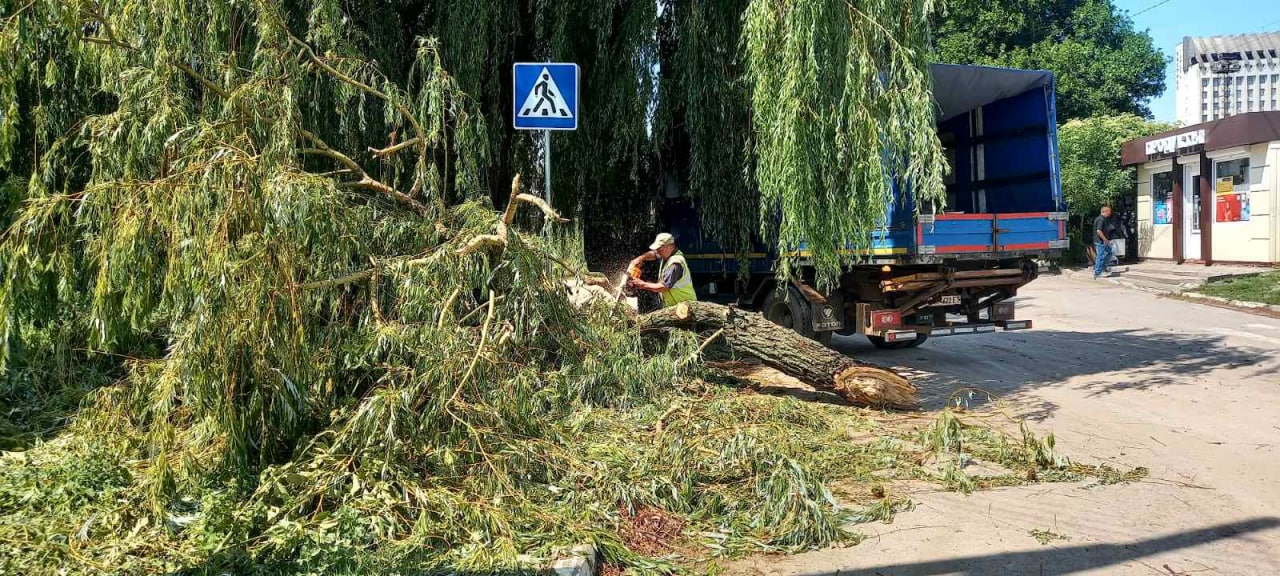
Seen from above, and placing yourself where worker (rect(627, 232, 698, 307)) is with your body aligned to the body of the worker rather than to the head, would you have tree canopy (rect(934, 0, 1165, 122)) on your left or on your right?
on your right

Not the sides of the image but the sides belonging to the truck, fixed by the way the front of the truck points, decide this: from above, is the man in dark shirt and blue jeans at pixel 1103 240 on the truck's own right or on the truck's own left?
on the truck's own right

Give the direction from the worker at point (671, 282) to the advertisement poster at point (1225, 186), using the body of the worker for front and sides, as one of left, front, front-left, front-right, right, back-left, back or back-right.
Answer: back-right

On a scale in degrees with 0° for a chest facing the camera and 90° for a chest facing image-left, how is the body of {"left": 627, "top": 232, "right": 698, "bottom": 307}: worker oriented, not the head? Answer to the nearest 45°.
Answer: approximately 90°

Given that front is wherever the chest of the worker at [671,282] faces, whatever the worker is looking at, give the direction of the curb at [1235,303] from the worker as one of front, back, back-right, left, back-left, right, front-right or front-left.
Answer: back-right

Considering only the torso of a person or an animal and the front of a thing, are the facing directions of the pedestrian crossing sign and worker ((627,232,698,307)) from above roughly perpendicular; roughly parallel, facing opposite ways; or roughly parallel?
roughly perpendicular

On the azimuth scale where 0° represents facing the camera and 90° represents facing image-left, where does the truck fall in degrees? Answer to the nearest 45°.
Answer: approximately 135°

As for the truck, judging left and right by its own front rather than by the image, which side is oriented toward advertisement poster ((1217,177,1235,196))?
right

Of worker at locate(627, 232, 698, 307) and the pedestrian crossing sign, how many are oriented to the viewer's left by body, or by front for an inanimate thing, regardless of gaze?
1

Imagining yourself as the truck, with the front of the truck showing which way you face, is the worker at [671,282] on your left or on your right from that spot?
on your left

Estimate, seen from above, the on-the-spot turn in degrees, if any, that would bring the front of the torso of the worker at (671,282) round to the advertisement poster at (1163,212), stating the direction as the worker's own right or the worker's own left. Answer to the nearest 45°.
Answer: approximately 135° to the worker's own right

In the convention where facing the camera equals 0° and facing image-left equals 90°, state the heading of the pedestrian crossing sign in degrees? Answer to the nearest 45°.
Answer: approximately 0°

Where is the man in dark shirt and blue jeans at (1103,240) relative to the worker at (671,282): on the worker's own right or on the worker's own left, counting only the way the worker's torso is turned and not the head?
on the worker's own right

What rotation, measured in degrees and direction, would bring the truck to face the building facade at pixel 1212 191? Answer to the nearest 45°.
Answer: approximately 90° to its right
